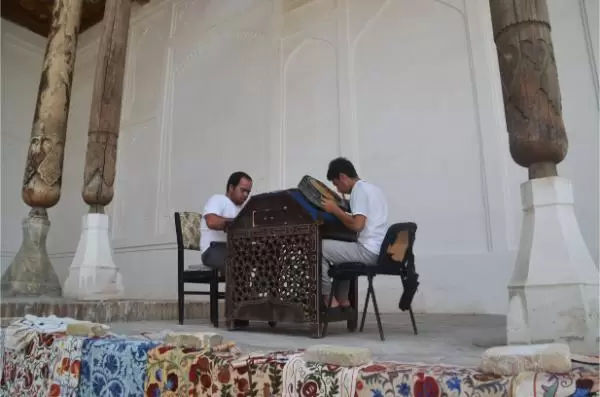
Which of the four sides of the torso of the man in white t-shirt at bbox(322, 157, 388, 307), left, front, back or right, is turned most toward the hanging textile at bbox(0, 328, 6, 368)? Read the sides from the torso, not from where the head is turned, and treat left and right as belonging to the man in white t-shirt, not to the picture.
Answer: front

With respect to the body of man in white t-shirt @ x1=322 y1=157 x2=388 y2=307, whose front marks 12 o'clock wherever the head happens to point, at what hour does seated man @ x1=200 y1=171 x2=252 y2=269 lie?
The seated man is roughly at 1 o'clock from the man in white t-shirt.

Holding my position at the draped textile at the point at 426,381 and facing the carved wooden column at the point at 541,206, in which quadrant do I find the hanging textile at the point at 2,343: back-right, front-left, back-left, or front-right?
back-left

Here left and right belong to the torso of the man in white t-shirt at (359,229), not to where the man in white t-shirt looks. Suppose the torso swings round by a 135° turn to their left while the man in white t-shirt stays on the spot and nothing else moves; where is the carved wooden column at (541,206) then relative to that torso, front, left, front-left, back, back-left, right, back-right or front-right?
front

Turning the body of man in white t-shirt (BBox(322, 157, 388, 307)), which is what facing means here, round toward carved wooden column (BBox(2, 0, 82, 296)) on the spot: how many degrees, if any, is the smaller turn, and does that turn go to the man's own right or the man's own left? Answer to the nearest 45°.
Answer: approximately 45° to the man's own right

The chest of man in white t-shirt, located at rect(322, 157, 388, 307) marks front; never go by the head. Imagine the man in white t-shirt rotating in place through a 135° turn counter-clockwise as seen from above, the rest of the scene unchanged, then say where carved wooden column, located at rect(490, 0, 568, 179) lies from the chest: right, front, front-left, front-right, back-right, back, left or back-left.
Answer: front

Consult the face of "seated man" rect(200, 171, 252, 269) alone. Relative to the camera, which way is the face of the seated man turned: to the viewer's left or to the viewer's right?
to the viewer's right

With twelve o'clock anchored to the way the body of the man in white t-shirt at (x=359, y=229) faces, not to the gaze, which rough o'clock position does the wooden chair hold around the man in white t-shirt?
The wooden chair is roughly at 1 o'clock from the man in white t-shirt.

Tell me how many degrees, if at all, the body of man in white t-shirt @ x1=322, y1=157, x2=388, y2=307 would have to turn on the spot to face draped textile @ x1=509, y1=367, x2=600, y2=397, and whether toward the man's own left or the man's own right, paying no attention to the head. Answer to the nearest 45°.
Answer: approximately 90° to the man's own left

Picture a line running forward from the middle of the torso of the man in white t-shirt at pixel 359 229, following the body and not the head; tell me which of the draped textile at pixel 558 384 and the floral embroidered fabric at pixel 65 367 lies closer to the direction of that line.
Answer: the floral embroidered fabric

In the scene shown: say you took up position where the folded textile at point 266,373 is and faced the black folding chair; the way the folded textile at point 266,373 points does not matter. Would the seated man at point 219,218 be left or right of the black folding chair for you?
left

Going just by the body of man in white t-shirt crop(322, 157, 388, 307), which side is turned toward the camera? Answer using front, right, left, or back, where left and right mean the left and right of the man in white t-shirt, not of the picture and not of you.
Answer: left
